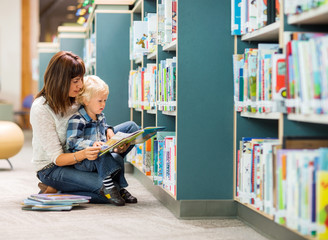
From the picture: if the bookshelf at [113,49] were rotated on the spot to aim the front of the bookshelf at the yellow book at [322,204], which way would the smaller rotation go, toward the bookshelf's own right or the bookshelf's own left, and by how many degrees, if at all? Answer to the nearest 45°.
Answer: approximately 90° to the bookshelf's own left

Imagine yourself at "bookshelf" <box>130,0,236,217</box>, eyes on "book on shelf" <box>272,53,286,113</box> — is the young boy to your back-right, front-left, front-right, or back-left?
back-right

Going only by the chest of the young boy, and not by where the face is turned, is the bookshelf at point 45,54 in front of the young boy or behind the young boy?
behind

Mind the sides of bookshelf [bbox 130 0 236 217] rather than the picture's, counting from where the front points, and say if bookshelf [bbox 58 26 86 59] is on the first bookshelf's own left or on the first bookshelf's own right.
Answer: on the first bookshelf's own right

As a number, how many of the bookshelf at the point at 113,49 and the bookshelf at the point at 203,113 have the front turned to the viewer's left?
2

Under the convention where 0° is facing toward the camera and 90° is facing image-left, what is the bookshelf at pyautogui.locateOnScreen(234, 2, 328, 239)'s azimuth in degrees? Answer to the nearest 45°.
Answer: approximately 45°

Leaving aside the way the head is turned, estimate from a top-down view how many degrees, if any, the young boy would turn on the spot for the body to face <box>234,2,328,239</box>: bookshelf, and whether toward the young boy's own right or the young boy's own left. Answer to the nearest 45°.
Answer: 0° — they already face it

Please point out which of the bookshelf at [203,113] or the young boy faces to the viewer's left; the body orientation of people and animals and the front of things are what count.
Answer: the bookshelf

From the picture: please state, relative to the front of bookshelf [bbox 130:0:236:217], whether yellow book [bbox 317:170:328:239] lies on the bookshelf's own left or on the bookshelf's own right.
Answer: on the bookshelf's own left

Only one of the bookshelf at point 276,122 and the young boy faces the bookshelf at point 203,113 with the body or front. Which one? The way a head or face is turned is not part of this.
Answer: the young boy

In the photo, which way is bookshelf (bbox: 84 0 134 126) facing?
to the viewer's left

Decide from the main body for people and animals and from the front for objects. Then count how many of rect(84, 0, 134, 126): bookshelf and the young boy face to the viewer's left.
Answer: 1

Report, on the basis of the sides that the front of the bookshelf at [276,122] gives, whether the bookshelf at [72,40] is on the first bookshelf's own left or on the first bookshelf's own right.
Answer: on the first bookshelf's own right

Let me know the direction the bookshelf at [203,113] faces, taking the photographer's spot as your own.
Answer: facing to the left of the viewer
